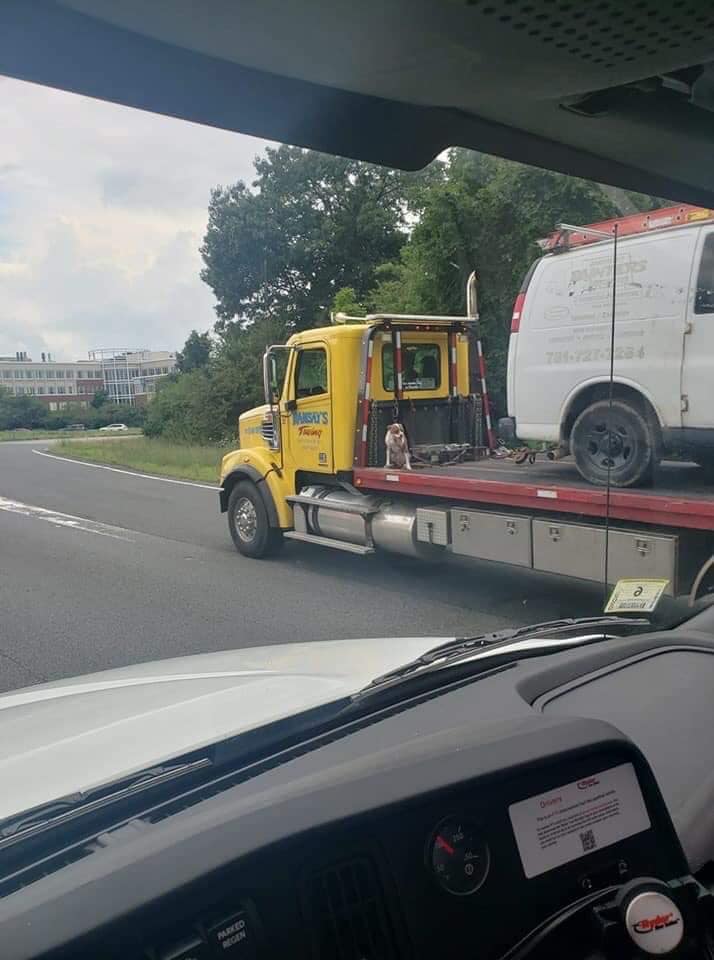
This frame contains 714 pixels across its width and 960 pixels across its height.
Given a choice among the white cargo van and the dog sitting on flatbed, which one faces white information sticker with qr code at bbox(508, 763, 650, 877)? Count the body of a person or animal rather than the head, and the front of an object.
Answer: the dog sitting on flatbed

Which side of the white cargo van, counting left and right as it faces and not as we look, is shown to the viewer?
right

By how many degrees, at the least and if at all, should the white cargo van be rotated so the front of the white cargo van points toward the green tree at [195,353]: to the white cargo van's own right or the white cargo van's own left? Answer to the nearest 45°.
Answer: approximately 135° to the white cargo van's own left

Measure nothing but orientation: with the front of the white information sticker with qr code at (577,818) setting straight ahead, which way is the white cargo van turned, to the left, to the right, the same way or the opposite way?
to the left

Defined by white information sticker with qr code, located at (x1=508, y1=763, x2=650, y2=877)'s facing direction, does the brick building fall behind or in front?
behind

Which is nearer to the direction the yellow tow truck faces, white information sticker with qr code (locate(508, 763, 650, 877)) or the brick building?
the brick building

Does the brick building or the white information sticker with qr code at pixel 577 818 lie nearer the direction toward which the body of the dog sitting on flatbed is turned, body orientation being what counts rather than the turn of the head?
the white information sticker with qr code

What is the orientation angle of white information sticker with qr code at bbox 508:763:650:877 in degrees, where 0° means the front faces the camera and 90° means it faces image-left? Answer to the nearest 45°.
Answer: approximately 0°

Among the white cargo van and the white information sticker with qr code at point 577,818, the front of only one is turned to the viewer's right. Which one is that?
the white cargo van

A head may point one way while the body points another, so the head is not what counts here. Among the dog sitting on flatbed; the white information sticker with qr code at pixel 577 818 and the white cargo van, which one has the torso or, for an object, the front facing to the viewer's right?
the white cargo van

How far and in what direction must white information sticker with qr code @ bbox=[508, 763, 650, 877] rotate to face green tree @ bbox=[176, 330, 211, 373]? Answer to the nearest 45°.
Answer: approximately 135° to its right

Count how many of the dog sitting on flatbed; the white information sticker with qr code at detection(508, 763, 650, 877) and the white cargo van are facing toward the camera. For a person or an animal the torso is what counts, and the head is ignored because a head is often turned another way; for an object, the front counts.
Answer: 2
